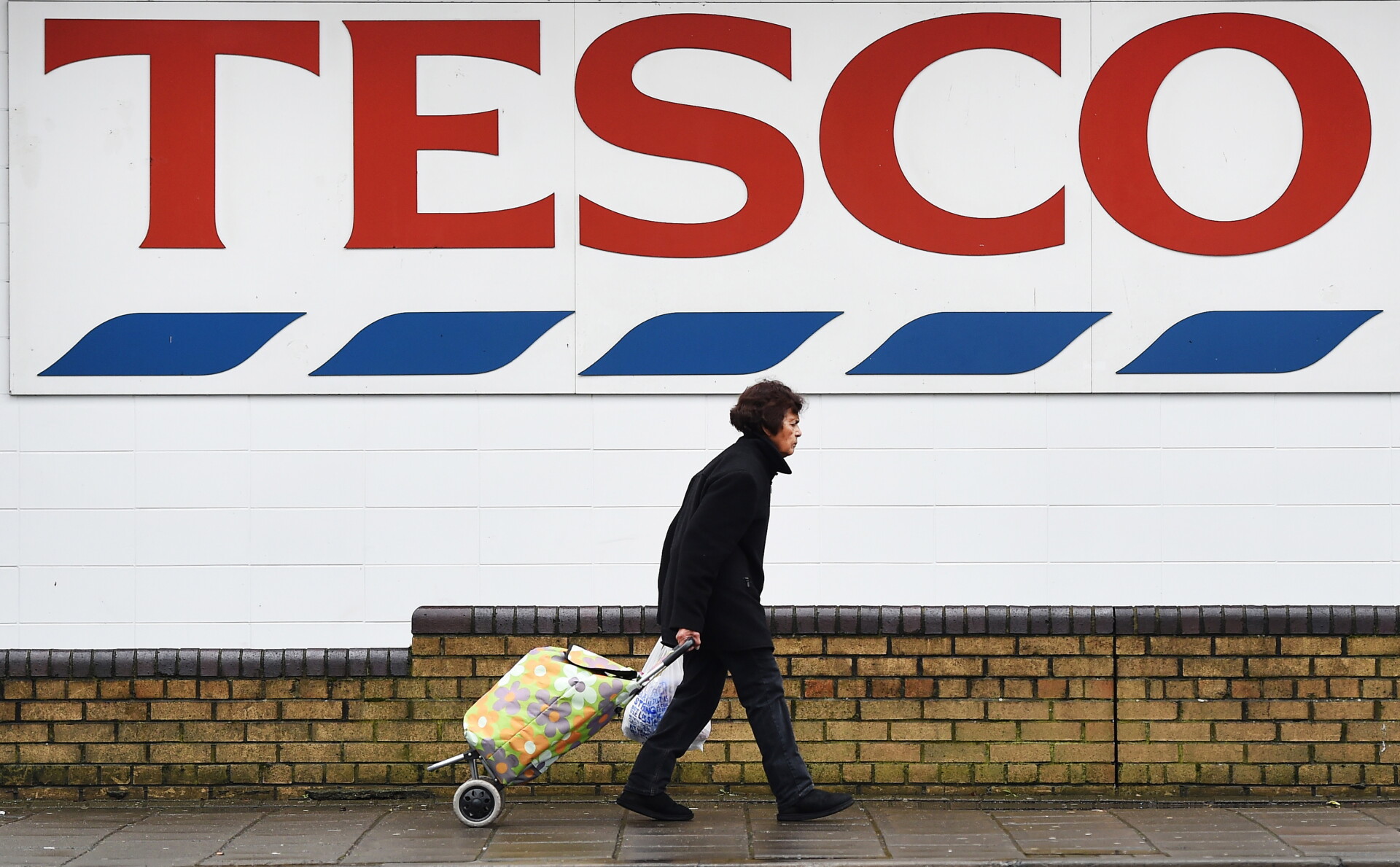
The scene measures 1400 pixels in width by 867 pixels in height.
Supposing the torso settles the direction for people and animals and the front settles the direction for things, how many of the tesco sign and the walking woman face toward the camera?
1

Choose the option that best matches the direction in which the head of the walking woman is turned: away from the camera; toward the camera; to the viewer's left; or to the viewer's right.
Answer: to the viewer's right

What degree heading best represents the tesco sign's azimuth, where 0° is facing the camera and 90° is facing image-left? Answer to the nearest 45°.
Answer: approximately 0°

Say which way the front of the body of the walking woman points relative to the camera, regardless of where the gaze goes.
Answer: to the viewer's right

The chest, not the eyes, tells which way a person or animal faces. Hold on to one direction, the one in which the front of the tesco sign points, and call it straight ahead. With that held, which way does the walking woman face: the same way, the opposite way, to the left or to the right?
to the left
